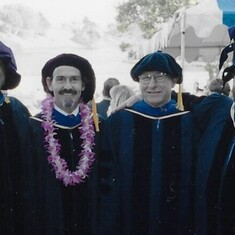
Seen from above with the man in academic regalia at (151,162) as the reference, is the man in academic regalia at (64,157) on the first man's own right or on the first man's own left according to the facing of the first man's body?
on the first man's own right

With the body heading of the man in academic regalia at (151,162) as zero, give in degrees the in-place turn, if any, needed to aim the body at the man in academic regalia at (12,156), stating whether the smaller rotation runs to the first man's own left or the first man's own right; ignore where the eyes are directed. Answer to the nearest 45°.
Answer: approximately 90° to the first man's own right

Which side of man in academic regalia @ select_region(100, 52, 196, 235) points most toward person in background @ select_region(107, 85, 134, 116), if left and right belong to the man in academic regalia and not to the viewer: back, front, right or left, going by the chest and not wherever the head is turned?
back

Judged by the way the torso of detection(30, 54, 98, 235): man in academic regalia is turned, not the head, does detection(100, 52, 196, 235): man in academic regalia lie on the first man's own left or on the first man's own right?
on the first man's own left

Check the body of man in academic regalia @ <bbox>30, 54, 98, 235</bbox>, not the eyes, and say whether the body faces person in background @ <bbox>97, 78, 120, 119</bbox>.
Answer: no

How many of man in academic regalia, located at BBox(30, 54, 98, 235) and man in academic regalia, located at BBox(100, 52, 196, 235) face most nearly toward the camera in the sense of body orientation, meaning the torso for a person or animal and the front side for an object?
2

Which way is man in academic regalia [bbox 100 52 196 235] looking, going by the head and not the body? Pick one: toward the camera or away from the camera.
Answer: toward the camera

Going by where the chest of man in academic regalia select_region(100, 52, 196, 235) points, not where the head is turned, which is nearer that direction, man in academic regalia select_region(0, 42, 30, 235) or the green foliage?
the man in academic regalia

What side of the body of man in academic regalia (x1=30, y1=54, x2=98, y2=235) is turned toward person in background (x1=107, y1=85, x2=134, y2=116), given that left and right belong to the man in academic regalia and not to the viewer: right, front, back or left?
back

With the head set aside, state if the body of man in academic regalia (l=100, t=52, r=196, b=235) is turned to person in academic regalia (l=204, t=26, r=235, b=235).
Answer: no

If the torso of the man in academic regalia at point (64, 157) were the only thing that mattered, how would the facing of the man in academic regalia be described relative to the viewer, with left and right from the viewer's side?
facing the viewer

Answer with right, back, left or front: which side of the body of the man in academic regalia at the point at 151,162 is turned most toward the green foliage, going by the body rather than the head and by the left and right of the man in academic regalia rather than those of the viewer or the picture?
back

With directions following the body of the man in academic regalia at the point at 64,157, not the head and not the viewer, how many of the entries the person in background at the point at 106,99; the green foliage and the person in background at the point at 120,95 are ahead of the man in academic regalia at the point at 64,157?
0

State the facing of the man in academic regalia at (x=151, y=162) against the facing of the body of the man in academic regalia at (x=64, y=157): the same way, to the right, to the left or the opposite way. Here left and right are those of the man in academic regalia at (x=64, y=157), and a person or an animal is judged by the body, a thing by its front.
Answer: the same way

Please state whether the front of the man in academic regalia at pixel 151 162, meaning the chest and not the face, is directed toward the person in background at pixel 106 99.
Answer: no

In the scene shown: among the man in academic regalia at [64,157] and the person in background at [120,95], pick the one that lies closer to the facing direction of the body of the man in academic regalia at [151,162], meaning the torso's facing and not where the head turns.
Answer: the man in academic regalia

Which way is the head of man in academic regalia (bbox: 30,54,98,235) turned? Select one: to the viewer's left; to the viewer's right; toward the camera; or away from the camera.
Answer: toward the camera
